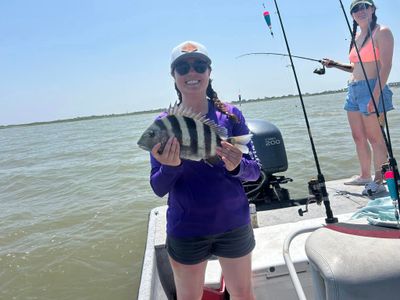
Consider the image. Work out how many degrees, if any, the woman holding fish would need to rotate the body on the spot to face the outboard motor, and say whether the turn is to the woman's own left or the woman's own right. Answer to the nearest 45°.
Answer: approximately 180°

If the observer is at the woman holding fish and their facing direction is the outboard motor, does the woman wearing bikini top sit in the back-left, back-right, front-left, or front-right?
front-right

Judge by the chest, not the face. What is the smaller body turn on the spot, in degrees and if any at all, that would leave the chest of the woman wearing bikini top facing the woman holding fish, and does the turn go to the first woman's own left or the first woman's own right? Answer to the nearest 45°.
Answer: approximately 45° to the first woman's own left

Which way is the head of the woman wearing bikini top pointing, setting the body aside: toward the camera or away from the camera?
toward the camera

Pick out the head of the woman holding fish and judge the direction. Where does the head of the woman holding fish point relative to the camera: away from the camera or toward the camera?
toward the camera

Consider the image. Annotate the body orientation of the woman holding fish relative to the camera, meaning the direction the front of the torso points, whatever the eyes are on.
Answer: toward the camera

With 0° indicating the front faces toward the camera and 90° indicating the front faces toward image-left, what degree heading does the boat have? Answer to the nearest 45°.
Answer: approximately 0°
